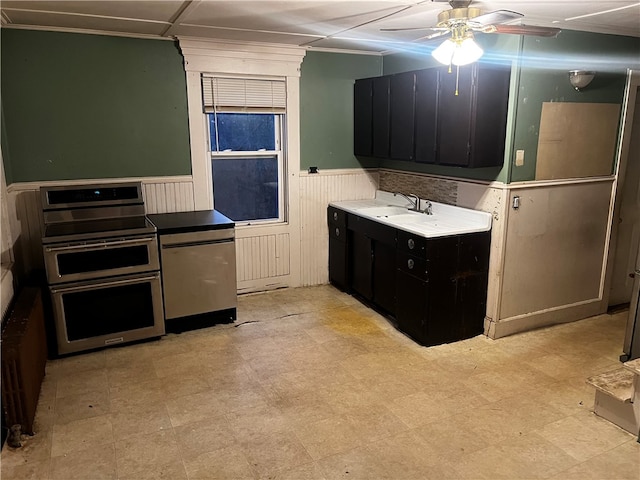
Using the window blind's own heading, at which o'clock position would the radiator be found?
The radiator is roughly at 1 o'clock from the window blind.

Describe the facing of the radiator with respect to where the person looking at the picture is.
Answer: facing to the right of the viewer

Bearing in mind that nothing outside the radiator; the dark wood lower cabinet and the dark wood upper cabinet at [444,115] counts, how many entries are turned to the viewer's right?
1

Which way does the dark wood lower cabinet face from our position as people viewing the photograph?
facing the viewer and to the left of the viewer

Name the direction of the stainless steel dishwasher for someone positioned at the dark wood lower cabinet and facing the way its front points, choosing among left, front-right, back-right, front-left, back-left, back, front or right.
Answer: front-right

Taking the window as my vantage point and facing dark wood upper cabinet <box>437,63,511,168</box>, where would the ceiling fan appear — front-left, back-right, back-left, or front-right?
front-right

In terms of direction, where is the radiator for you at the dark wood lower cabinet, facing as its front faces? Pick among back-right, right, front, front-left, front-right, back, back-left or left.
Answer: front

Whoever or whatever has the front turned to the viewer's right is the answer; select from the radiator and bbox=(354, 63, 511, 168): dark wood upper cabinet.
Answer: the radiator

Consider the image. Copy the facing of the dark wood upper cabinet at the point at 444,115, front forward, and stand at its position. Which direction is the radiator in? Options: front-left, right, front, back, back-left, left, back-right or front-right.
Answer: front

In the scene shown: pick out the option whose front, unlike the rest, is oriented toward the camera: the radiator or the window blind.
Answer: the window blind

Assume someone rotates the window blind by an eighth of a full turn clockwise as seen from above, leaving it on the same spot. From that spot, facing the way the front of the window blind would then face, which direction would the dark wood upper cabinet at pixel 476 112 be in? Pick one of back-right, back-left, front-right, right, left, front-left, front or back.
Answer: left

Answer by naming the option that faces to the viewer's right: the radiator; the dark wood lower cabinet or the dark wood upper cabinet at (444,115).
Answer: the radiator

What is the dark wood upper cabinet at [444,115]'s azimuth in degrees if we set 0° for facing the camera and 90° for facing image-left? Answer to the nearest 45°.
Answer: approximately 45°

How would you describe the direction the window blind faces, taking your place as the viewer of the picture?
facing the viewer

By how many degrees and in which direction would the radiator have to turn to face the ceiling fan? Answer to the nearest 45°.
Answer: approximately 45° to its right

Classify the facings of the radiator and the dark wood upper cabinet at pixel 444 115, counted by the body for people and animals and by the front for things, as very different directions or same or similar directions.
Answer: very different directions

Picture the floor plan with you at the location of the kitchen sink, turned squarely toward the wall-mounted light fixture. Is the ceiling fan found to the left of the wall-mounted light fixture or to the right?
right
